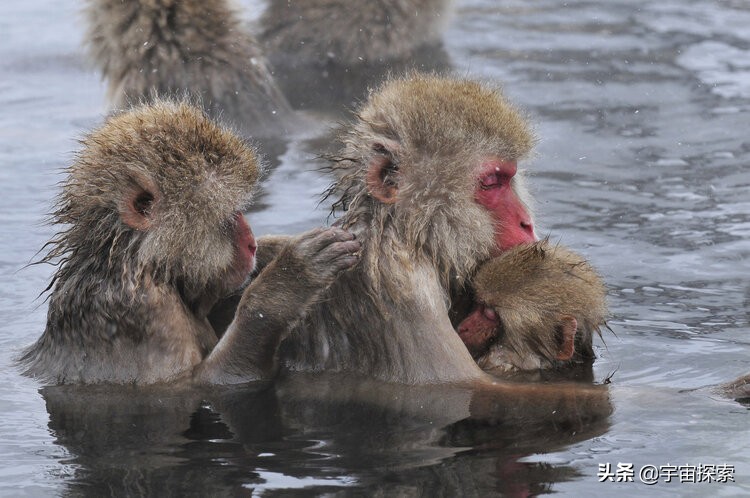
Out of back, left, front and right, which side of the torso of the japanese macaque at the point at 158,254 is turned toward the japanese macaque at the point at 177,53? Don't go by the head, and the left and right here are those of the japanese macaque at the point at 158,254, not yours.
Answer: left

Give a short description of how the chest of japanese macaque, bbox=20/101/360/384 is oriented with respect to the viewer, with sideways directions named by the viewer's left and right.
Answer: facing to the right of the viewer
